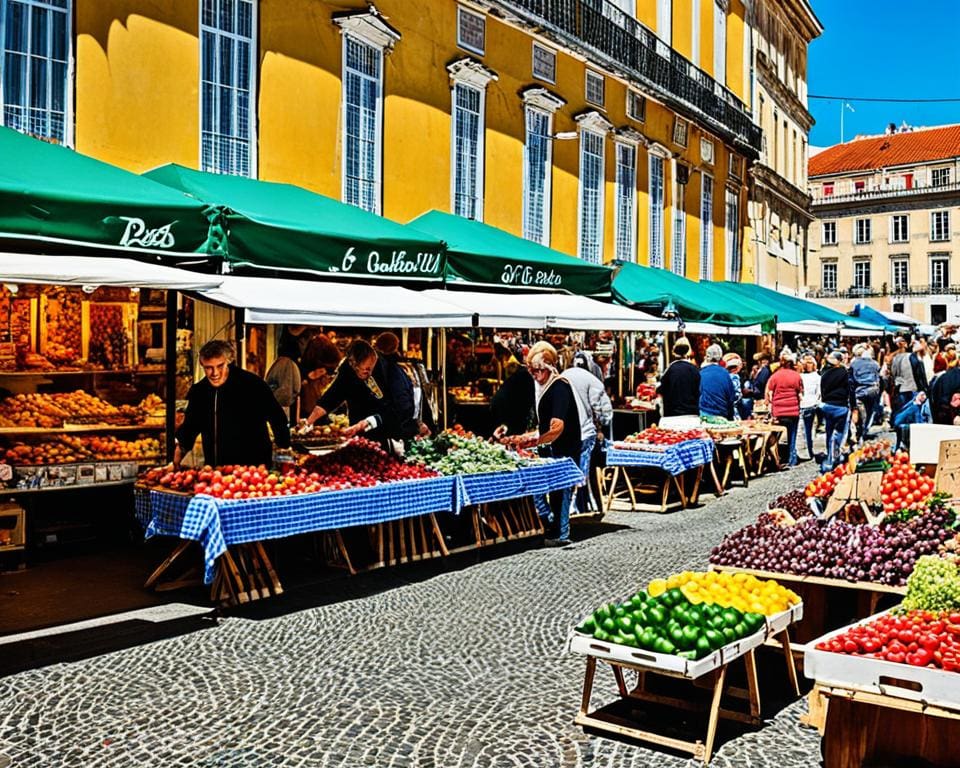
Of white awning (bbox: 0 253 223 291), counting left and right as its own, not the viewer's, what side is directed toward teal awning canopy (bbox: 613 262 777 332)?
left

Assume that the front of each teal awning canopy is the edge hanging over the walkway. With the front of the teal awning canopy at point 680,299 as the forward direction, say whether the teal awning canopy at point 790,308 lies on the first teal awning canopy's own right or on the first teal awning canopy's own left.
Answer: on the first teal awning canopy's own left

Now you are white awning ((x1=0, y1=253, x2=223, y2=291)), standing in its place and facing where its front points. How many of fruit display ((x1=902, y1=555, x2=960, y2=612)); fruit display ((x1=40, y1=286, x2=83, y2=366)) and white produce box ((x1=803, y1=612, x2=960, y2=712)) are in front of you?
2

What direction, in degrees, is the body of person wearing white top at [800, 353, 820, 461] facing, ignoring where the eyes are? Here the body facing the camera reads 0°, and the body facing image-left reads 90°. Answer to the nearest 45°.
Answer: approximately 0°

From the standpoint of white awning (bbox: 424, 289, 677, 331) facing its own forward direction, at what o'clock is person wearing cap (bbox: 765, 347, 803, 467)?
The person wearing cap is roughly at 9 o'clock from the white awning.

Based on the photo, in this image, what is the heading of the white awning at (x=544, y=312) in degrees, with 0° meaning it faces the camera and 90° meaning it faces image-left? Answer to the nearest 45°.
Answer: approximately 315°
